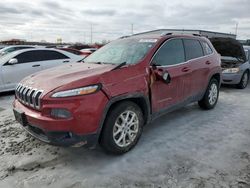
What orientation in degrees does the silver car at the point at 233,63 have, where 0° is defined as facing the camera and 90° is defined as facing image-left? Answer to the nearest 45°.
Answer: approximately 45°

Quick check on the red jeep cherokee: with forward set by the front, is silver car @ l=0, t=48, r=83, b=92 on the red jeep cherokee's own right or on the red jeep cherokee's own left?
on the red jeep cherokee's own right

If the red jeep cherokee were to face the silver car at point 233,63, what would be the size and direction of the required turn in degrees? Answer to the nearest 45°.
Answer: approximately 180°

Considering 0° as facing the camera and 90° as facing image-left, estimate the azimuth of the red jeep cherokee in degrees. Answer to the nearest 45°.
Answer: approximately 45°

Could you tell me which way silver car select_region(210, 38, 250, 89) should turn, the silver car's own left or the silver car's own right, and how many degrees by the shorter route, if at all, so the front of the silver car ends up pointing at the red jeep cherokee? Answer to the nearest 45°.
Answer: approximately 45° to the silver car's own left
